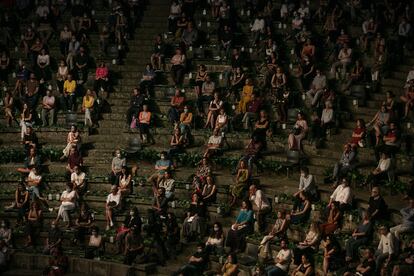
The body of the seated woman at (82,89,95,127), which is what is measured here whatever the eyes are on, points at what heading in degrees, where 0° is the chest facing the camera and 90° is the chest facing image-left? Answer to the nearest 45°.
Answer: approximately 0°

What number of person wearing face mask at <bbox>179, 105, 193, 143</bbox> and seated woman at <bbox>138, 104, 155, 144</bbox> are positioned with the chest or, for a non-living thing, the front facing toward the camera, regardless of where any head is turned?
2

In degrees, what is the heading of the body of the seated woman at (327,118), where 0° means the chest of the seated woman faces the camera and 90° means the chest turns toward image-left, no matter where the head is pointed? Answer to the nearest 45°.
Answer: approximately 45°

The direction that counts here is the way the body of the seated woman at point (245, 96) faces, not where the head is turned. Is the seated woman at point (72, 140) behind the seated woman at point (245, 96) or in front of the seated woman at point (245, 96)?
in front

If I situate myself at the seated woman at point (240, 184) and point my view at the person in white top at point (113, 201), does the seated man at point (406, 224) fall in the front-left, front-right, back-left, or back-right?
back-left

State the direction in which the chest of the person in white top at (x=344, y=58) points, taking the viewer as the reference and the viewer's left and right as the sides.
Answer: facing the viewer and to the left of the viewer

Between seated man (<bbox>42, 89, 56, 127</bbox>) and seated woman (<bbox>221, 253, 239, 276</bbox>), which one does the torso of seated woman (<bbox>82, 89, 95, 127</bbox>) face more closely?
the seated woman

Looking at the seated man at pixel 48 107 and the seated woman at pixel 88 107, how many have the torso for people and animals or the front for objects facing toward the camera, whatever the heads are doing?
2

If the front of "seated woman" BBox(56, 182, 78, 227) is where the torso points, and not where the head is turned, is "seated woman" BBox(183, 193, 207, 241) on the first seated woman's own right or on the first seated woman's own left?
on the first seated woman's own left
